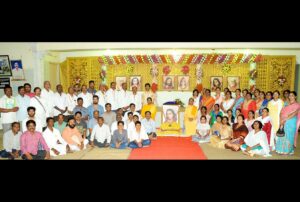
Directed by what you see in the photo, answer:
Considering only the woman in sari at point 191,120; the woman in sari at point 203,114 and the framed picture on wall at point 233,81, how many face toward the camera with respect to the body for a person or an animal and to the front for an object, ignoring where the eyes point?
3

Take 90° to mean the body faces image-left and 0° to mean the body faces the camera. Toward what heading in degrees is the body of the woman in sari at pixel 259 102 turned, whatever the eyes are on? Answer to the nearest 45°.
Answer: approximately 45°

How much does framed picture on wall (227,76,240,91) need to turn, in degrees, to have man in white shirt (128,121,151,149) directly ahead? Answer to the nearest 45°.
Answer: approximately 45° to its right

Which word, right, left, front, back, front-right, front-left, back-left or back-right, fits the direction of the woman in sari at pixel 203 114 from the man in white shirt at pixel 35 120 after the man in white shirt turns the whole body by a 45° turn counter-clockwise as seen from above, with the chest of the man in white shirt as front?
front-left

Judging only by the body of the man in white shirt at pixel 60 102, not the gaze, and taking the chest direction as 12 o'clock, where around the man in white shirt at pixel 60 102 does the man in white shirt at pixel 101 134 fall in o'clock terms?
the man in white shirt at pixel 101 134 is roughly at 12 o'clock from the man in white shirt at pixel 60 102.

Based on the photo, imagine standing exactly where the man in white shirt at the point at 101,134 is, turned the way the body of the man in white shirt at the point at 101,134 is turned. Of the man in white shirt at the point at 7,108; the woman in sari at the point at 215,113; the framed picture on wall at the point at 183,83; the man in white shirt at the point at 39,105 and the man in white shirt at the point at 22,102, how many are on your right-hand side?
3

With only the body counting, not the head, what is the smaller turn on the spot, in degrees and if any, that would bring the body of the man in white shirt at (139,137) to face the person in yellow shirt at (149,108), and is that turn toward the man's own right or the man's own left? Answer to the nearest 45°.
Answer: approximately 180°

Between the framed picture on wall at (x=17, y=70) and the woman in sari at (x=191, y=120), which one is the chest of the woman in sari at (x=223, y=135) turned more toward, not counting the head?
the framed picture on wall

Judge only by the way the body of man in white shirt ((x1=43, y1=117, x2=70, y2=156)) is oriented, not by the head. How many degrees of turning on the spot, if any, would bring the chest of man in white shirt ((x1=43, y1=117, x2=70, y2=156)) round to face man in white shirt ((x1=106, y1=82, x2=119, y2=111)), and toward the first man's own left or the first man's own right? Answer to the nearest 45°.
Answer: approximately 90° to the first man's own left
